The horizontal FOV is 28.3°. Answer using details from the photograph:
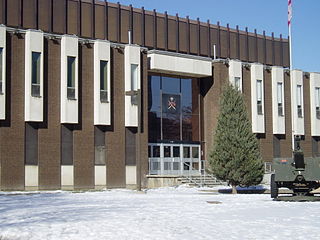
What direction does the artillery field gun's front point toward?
toward the camera
